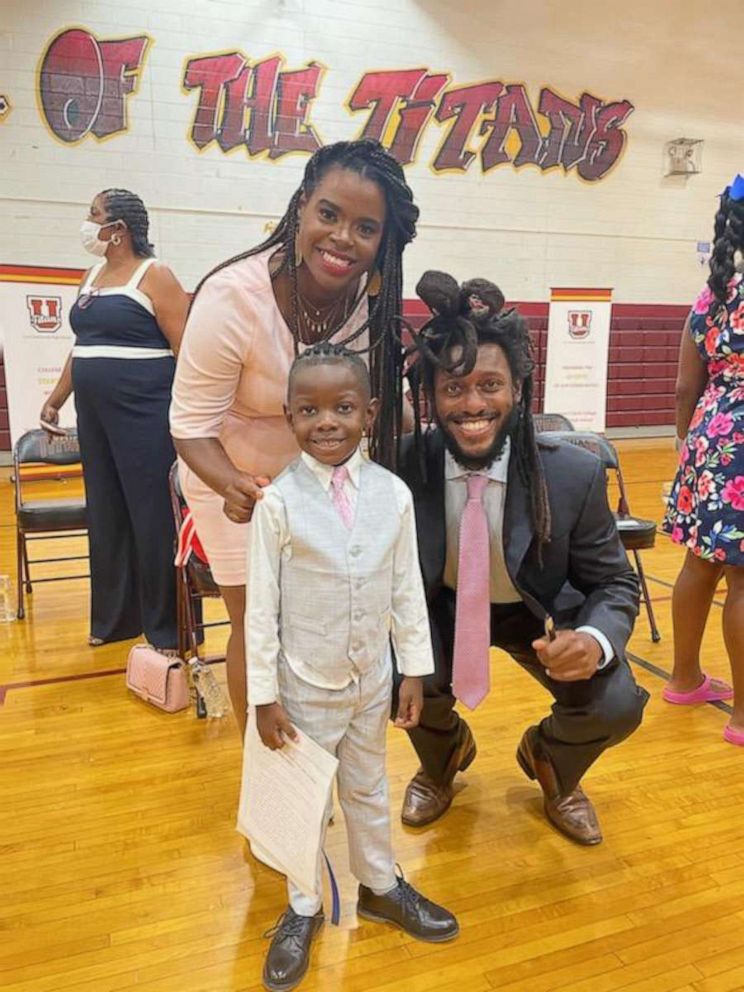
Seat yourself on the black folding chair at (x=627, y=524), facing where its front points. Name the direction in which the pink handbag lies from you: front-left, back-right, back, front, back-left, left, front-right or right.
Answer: right

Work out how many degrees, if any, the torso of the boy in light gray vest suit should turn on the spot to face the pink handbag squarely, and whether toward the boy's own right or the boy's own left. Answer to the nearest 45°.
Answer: approximately 135° to the boy's own right

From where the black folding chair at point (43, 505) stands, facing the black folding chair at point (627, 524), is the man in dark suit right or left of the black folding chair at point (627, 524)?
right

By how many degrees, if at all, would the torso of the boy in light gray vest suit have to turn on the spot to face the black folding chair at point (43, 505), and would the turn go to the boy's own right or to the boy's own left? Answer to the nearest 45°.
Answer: approximately 135° to the boy's own right

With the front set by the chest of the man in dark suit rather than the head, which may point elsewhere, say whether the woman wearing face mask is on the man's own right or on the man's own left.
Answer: on the man's own right

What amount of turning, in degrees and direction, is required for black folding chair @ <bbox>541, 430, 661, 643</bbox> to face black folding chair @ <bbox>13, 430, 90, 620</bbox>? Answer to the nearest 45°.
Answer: approximately 135° to its right

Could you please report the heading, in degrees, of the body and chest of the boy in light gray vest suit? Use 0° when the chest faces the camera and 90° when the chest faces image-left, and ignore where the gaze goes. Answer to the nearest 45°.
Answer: approximately 0°

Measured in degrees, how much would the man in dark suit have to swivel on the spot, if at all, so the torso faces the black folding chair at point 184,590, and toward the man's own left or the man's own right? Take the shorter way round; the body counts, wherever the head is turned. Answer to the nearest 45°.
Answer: approximately 135° to the man's own right

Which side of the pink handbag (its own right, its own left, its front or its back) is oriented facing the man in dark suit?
left

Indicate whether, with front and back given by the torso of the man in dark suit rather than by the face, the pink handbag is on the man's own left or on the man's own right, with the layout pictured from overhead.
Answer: on the man's own right
